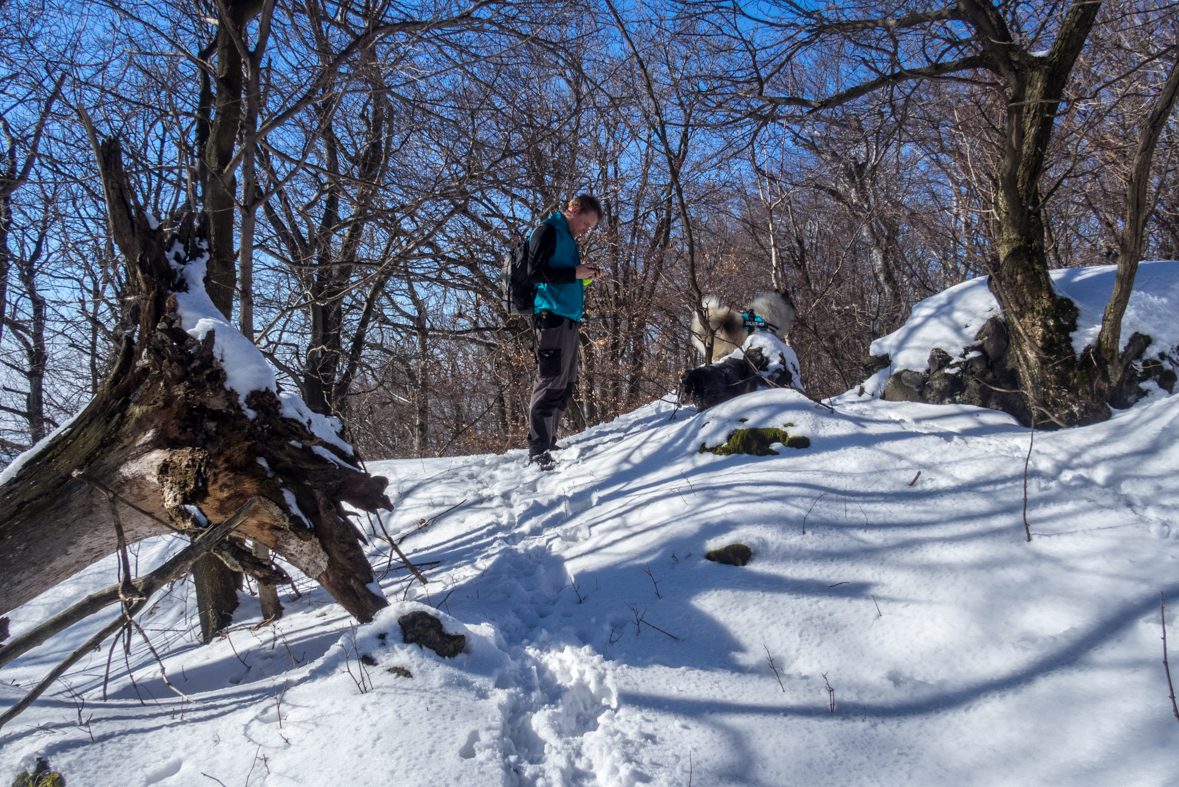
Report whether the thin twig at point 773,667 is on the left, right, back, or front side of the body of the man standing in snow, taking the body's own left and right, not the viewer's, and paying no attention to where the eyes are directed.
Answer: right

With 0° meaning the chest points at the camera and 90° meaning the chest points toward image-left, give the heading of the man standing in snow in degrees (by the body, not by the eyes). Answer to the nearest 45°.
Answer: approximately 270°

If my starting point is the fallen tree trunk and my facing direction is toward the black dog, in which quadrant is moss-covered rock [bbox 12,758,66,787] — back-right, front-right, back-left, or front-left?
back-right

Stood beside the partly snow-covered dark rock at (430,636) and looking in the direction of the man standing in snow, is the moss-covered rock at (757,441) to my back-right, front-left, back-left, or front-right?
front-right

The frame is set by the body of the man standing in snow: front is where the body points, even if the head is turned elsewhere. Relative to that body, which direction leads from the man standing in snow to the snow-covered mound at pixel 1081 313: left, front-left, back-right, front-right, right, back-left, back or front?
front

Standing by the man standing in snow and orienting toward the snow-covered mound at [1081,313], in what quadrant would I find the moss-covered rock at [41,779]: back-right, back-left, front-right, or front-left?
back-right
